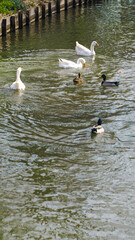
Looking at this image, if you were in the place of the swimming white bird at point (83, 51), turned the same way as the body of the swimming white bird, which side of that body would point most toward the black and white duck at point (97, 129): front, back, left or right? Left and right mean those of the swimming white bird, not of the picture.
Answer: right

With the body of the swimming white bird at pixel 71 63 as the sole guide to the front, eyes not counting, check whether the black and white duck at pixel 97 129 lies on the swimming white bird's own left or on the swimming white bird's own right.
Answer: on the swimming white bird's own right

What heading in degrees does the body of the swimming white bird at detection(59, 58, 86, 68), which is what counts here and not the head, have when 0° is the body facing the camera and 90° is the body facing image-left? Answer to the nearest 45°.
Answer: approximately 270°

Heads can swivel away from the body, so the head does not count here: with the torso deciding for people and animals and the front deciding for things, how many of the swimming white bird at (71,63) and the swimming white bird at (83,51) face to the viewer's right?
2

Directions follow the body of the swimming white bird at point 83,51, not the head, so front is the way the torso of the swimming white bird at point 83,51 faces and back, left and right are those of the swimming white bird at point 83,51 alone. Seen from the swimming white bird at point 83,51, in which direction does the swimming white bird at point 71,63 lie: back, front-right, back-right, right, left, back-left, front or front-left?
right

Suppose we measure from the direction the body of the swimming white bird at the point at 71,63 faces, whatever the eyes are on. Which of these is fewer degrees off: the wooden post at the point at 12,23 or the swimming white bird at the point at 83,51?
the swimming white bird

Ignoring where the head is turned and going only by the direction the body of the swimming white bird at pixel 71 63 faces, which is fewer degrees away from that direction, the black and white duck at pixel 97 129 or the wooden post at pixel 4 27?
the black and white duck

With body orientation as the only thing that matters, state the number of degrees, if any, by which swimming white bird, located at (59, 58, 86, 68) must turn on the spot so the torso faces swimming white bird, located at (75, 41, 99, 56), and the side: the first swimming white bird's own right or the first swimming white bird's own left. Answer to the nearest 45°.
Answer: approximately 90° to the first swimming white bird's own left

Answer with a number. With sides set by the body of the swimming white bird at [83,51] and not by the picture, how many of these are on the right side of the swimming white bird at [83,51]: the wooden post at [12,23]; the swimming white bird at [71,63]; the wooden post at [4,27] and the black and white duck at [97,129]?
2

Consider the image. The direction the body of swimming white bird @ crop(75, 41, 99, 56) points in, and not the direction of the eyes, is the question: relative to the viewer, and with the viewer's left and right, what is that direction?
facing to the right of the viewer
